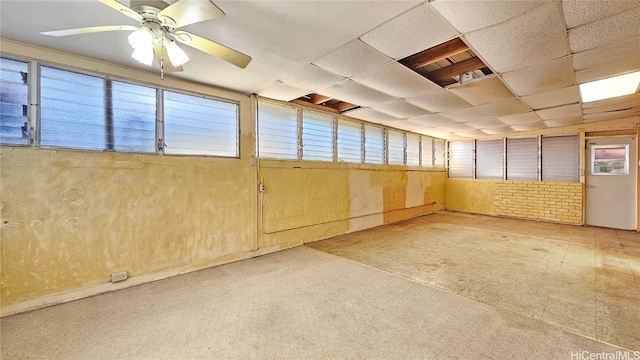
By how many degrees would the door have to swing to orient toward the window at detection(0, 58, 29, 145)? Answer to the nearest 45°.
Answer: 0° — it already faces it

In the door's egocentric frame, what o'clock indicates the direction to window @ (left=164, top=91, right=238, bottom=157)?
The window is roughly at 1 o'clock from the door.

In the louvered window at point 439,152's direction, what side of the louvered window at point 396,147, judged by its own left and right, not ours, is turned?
left

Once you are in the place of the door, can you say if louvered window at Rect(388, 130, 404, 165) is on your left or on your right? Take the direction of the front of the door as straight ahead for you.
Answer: on your right

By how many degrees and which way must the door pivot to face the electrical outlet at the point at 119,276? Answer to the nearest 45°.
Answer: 0° — it already faces it

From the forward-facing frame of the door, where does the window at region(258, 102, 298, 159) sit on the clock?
The window is roughly at 1 o'clock from the door.

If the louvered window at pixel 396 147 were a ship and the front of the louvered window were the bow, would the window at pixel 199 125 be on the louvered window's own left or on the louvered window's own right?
on the louvered window's own right

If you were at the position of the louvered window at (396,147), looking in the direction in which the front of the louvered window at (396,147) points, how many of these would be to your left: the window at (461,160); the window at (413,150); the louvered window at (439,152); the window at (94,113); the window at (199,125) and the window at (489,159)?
4

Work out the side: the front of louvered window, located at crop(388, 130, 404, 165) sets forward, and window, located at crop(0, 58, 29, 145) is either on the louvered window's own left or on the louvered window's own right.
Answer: on the louvered window's own right

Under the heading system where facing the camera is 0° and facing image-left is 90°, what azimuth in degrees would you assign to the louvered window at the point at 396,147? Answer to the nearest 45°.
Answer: approximately 315°

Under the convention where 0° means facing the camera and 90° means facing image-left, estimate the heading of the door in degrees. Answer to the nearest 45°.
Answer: approximately 0°

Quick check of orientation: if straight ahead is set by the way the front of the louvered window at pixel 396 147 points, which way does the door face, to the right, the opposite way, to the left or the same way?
to the right

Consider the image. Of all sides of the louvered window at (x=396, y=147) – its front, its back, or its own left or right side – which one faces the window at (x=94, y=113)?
right
